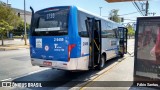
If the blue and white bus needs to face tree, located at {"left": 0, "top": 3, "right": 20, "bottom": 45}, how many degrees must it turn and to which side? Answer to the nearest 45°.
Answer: approximately 90° to its left

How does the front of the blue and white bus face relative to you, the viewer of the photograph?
facing away from the viewer and to the right of the viewer
